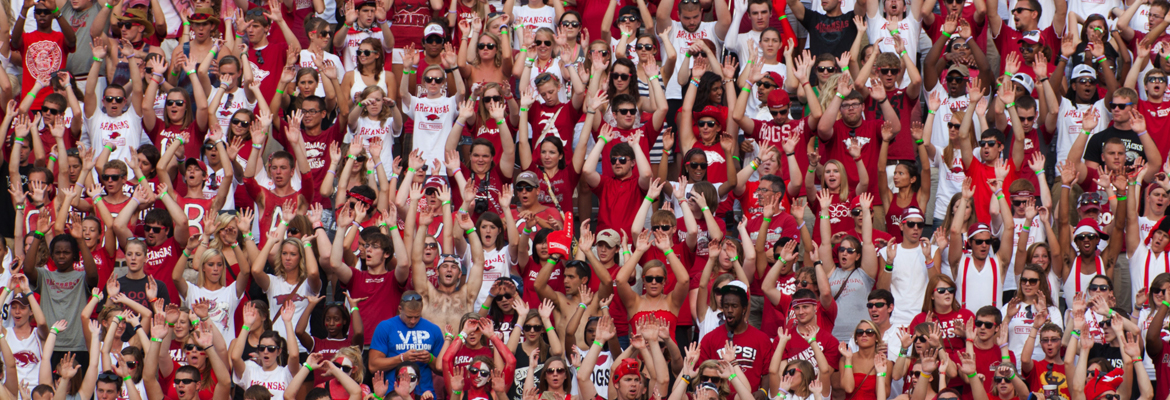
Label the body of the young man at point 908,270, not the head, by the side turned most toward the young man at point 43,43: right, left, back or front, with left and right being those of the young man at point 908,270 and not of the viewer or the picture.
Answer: right

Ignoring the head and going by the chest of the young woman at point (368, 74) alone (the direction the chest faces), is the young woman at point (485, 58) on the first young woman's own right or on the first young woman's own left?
on the first young woman's own left

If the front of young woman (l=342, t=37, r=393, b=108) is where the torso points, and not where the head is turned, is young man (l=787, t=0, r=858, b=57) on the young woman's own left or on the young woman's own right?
on the young woman's own left

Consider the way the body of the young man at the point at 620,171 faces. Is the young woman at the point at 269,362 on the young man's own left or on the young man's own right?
on the young man's own right
